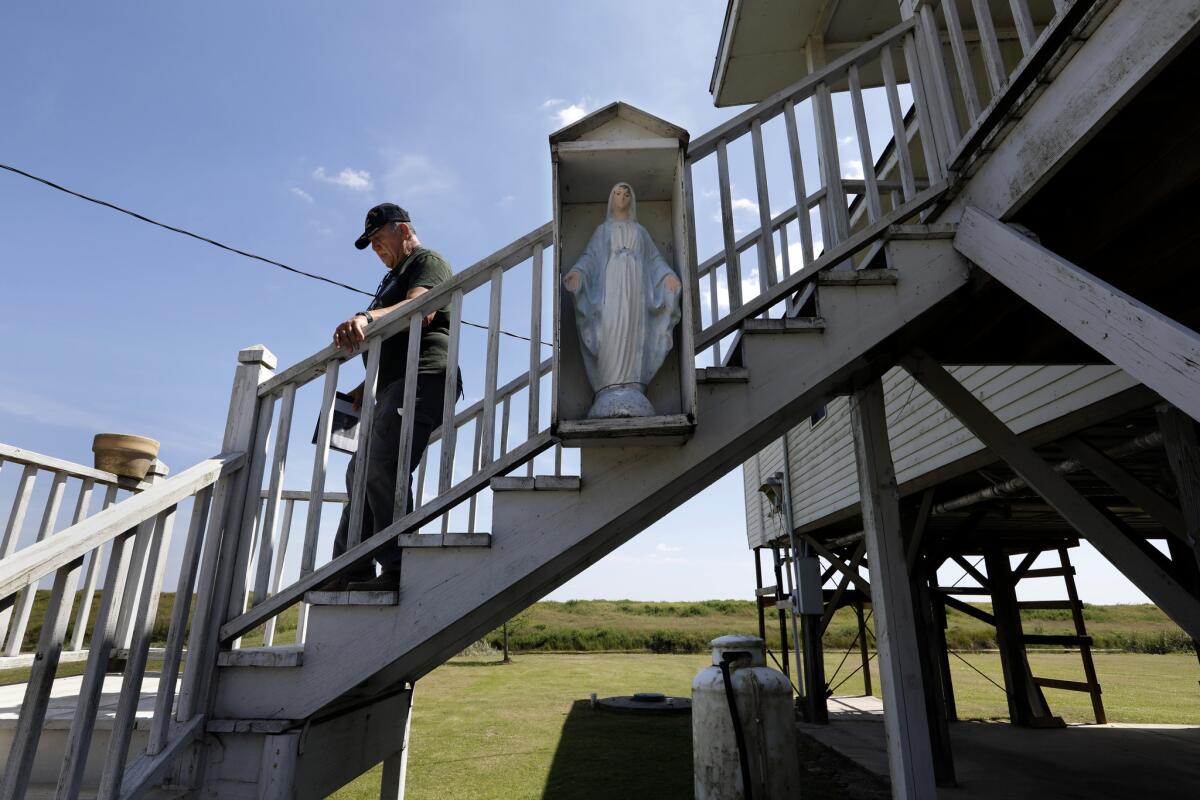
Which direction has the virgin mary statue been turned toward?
toward the camera

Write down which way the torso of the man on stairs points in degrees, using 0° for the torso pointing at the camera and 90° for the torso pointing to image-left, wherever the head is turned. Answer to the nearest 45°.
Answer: approximately 90°

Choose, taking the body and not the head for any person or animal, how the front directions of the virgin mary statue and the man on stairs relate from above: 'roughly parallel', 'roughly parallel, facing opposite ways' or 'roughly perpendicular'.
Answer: roughly perpendicular

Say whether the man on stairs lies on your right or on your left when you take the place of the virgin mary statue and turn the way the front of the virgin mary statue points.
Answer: on your right

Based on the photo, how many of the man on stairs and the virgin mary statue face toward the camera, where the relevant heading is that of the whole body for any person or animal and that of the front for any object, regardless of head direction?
1

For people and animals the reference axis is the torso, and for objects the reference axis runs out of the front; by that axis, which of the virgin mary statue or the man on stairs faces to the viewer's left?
the man on stairs
